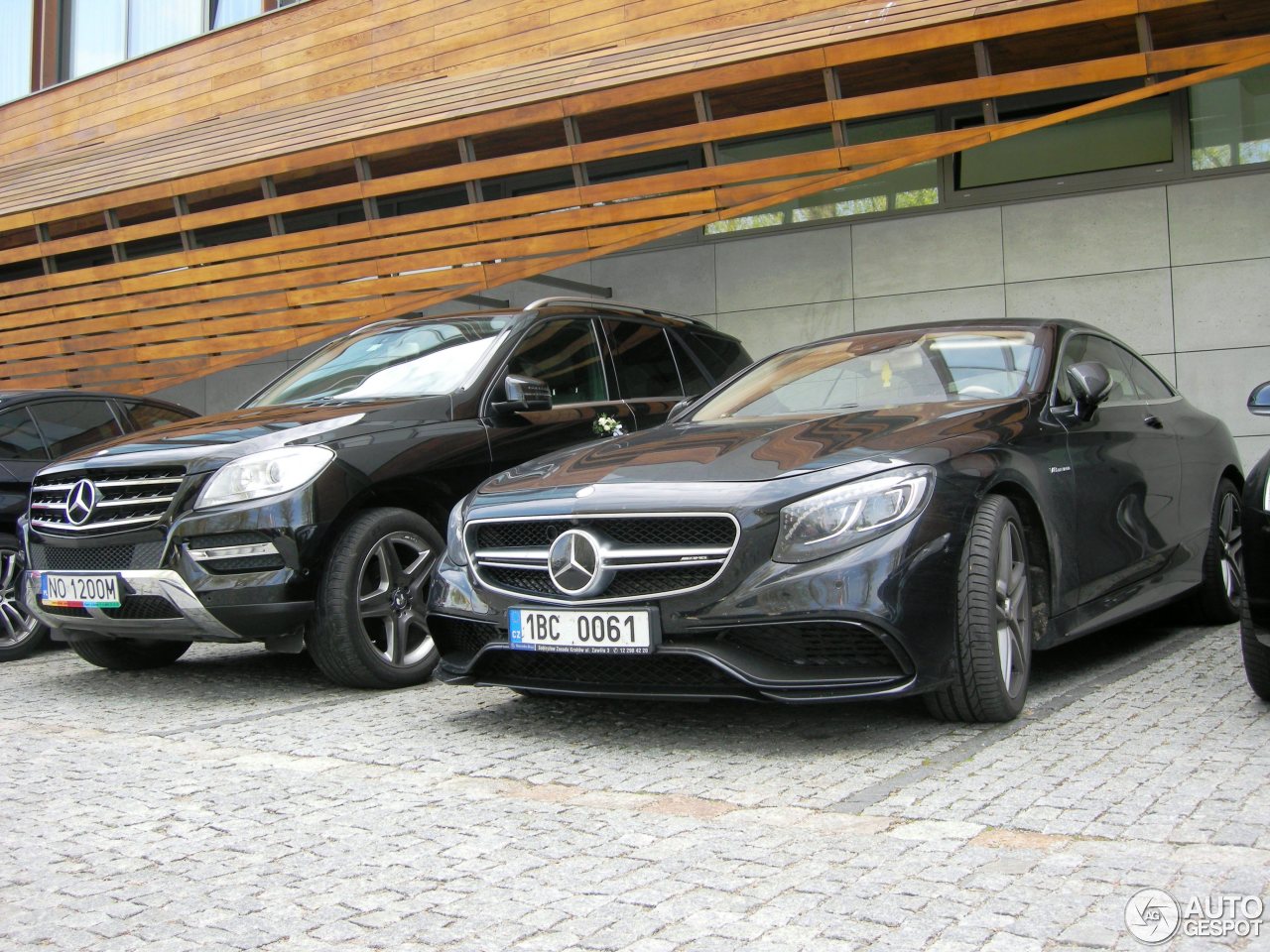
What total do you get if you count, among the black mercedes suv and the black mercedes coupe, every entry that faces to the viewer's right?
0

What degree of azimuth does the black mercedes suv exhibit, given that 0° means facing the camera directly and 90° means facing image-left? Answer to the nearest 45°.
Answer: approximately 45°

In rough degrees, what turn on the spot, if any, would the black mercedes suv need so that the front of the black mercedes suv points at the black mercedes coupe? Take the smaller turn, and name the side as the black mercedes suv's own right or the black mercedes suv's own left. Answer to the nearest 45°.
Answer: approximately 90° to the black mercedes suv's own left

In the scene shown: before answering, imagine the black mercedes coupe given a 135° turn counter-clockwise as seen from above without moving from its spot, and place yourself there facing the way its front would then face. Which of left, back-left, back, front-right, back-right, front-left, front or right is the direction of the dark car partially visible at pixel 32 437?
back-left

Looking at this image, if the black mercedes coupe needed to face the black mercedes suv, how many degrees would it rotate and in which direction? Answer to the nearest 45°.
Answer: approximately 90° to its right

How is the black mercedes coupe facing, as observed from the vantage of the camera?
facing the viewer and to the left of the viewer

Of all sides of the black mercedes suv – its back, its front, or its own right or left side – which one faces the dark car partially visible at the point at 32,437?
right

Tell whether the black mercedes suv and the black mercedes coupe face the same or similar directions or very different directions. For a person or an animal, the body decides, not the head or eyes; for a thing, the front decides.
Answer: same or similar directions

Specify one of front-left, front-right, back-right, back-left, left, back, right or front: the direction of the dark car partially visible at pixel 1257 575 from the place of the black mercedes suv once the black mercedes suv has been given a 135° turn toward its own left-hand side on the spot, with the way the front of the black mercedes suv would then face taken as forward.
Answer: front-right
